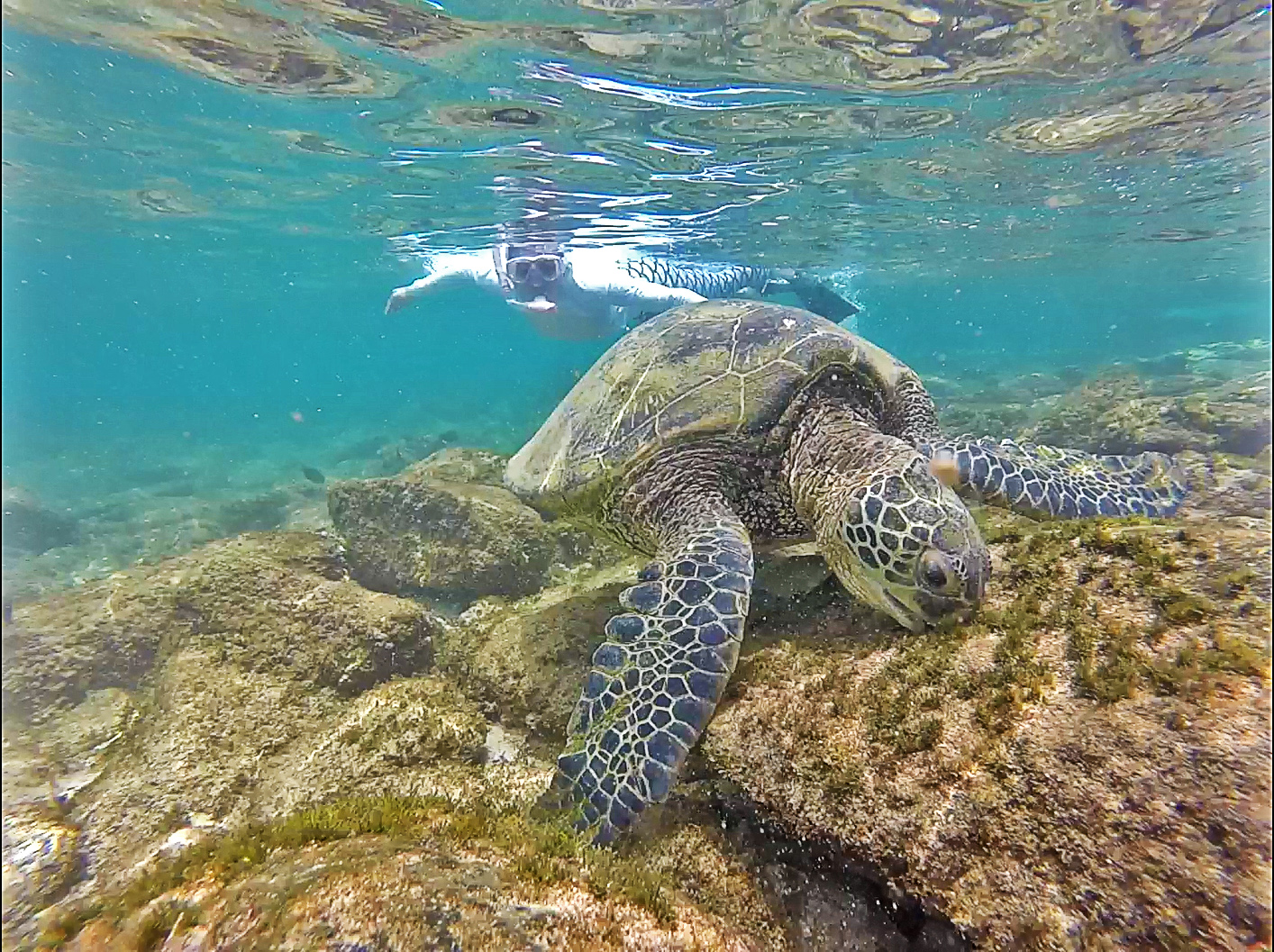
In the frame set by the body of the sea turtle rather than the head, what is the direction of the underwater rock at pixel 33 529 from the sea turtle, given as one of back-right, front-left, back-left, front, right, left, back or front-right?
back-right

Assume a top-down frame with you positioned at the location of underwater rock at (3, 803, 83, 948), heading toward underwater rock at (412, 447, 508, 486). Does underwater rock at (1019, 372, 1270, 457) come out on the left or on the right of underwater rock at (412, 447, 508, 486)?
right

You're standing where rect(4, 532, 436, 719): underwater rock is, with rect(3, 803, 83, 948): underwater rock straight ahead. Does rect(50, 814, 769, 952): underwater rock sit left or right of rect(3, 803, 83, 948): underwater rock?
left

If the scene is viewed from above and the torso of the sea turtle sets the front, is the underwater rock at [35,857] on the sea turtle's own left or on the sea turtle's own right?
on the sea turtle's own right

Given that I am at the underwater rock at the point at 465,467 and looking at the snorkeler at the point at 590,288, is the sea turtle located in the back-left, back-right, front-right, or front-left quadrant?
back-right

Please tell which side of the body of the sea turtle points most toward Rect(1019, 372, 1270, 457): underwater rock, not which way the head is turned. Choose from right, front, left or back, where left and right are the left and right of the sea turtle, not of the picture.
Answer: left

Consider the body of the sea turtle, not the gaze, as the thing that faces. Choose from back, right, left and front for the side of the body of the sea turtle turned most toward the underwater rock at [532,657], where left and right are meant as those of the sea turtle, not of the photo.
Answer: right

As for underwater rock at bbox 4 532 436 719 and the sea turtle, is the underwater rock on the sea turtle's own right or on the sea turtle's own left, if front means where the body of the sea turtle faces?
on the sea turtle's own right

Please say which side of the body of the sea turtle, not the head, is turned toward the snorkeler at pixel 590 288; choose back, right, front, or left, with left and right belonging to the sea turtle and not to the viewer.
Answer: back

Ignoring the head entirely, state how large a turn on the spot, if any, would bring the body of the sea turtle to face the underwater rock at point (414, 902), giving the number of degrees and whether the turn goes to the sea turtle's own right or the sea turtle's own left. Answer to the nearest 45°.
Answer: approximately 45° to the sea turtle's own right

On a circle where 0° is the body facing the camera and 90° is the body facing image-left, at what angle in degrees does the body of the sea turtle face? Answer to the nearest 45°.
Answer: approximately 315°
